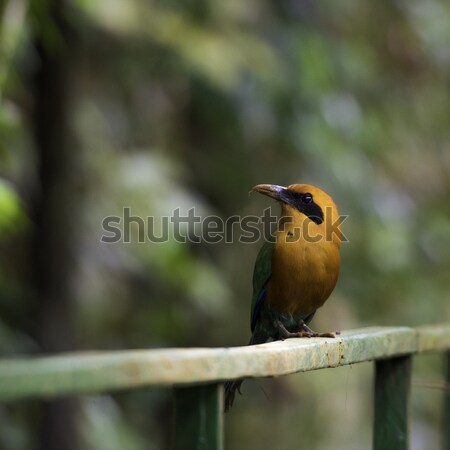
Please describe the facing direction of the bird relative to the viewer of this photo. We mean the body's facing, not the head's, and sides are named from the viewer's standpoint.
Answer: facing the viewer and to the right of the viewer

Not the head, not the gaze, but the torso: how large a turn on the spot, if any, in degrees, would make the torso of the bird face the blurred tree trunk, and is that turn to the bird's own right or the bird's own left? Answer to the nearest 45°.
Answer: approximately 180°
